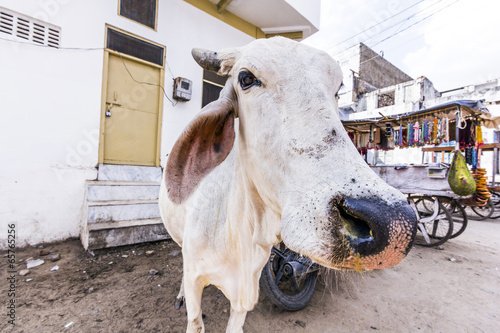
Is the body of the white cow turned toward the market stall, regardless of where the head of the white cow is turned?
no

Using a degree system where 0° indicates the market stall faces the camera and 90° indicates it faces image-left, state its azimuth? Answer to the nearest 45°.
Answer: approximately 45°

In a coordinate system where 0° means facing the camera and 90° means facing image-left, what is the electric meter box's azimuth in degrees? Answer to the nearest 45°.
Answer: approximately 315°

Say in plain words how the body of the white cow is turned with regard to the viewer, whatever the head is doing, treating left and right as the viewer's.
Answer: facing the viewer and to the right of the viewer

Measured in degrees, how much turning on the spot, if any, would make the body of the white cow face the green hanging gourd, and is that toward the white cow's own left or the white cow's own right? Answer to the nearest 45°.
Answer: approximately 90° to the white cow's own left

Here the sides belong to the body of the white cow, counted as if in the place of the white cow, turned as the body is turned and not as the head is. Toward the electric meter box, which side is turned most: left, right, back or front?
back

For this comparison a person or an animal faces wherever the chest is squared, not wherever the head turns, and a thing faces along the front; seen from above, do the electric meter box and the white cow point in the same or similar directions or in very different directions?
same or similar directions

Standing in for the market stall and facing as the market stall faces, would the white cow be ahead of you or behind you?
ahead

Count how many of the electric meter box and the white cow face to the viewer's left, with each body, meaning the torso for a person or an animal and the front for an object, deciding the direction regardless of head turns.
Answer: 0

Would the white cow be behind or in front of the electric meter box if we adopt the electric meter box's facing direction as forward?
in front

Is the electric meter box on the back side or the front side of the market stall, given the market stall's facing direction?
on the front side

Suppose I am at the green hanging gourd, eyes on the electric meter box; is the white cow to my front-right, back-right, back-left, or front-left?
front-left
